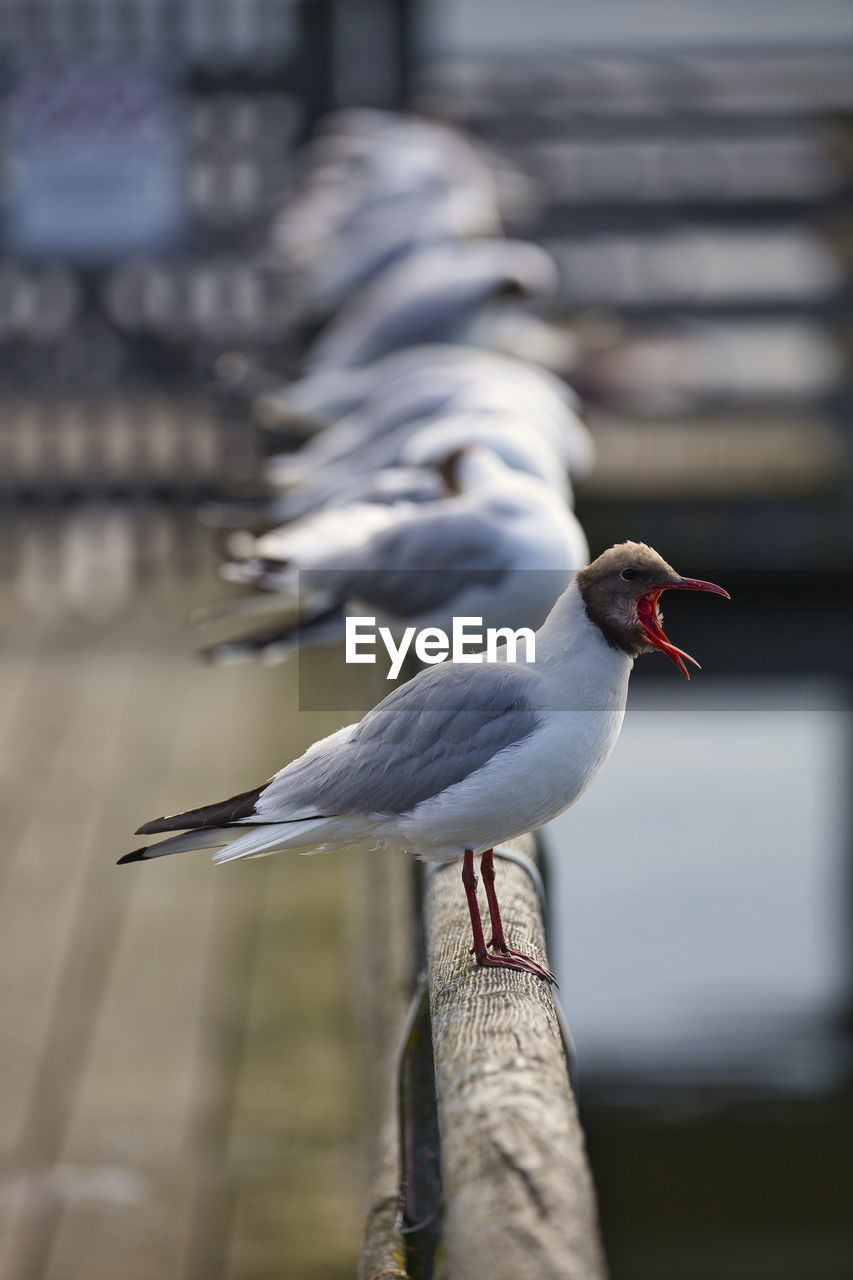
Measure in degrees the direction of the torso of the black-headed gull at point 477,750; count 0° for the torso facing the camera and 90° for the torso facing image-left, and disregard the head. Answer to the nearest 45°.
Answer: approximately 270°

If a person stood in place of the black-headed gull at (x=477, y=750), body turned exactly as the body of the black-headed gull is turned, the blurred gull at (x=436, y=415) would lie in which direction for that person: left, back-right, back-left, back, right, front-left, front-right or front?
left

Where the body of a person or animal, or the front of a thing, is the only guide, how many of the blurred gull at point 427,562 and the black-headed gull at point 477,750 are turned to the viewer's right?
2

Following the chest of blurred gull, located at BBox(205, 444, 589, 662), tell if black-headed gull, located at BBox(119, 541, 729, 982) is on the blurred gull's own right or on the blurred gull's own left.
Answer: on the blurred gull's own right

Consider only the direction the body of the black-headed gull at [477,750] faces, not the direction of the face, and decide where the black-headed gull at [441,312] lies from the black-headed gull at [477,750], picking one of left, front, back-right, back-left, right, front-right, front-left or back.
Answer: left

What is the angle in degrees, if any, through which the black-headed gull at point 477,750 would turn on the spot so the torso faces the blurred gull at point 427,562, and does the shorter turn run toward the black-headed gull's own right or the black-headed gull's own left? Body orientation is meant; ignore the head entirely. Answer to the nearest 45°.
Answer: approximately 90° to the black-headed gull's own left

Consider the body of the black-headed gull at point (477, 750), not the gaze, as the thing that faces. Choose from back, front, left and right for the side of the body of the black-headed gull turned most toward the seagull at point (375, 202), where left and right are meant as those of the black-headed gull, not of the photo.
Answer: left

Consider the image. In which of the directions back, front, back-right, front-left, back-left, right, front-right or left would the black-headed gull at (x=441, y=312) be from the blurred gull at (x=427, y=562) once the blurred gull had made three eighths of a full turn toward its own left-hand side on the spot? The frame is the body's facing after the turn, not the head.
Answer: front-right

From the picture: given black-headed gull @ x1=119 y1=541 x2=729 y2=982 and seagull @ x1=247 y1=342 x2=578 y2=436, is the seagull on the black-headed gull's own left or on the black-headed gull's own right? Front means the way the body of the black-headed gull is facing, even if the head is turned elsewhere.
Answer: on the black-headed gull's own left

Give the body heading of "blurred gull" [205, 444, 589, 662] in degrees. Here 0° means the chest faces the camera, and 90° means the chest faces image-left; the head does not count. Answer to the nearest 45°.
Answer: approximately 270°
